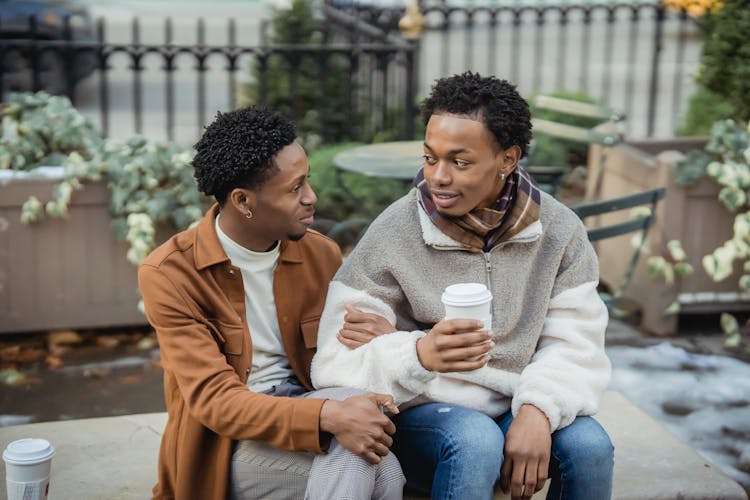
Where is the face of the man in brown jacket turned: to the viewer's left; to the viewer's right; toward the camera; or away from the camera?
to the viewer's right

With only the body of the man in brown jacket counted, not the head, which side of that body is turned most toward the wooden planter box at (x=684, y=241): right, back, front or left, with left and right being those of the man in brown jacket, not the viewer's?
left

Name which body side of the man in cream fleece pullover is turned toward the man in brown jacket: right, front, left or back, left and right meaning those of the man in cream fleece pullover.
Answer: right

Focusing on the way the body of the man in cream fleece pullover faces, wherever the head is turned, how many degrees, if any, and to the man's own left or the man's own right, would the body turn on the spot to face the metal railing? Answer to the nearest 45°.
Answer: approximately 180°

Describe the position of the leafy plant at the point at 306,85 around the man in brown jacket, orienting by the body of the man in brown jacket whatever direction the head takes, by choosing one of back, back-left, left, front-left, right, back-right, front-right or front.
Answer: back-left

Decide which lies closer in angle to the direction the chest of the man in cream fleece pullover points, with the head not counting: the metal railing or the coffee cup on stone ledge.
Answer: the coffee cup on stone ledge

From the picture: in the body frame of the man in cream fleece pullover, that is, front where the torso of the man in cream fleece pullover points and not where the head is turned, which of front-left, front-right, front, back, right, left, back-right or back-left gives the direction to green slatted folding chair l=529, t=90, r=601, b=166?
back

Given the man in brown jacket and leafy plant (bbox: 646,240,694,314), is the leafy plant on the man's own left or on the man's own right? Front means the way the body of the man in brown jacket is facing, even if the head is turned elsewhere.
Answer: on the man's own left

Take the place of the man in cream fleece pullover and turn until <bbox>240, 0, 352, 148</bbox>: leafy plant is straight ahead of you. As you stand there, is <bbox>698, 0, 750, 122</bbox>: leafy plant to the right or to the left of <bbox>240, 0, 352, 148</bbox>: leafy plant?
right

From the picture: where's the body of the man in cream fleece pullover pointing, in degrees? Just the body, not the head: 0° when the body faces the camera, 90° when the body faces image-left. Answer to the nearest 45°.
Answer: approximately 0°

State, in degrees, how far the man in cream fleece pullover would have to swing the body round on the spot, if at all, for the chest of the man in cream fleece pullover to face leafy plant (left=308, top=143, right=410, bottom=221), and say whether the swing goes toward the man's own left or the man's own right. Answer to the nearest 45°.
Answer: approximately 180°

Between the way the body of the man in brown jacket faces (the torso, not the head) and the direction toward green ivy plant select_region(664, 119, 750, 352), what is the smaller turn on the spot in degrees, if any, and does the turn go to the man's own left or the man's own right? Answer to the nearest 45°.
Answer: approximately 90° to the man's own left
